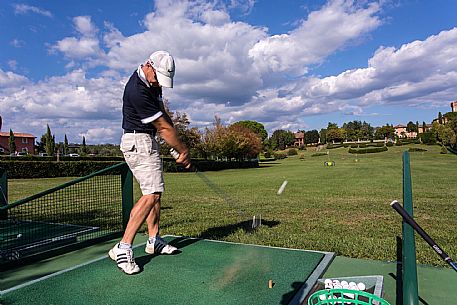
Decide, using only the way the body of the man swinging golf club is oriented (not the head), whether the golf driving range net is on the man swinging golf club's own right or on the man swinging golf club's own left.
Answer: on the man swinging golf club's own left

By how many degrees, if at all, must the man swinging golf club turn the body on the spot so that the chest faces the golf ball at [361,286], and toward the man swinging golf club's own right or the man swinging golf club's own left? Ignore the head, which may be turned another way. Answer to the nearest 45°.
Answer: approximately 45° to the man swinging golf club's own right

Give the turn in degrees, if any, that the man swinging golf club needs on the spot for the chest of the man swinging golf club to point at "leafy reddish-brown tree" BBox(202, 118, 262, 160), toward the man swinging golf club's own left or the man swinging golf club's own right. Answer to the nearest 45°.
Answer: approximately 90° to the man swinging golf club's own left

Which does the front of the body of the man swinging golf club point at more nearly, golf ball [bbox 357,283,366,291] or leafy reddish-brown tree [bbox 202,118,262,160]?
the golf ball

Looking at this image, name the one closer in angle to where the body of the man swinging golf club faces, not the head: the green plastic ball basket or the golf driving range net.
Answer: the green plastic ball basket

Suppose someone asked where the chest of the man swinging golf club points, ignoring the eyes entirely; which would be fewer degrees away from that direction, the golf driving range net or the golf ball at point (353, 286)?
the golf ball

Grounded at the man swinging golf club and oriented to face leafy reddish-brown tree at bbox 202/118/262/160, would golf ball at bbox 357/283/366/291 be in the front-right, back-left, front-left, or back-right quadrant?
back-right

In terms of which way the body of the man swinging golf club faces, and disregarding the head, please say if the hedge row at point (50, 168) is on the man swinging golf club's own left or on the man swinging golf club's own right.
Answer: on the man swinging golf club's own left

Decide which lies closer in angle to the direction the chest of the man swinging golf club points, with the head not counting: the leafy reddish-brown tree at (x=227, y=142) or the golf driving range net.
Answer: the leafy reddish-brown tree

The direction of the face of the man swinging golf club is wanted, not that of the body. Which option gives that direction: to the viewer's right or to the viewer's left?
to the viewer's right

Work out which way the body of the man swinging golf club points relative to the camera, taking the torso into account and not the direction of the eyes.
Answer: to the viewer's right

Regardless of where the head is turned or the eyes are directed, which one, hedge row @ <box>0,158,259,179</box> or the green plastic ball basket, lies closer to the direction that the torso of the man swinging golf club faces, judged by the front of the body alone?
the green plastic ball basket
